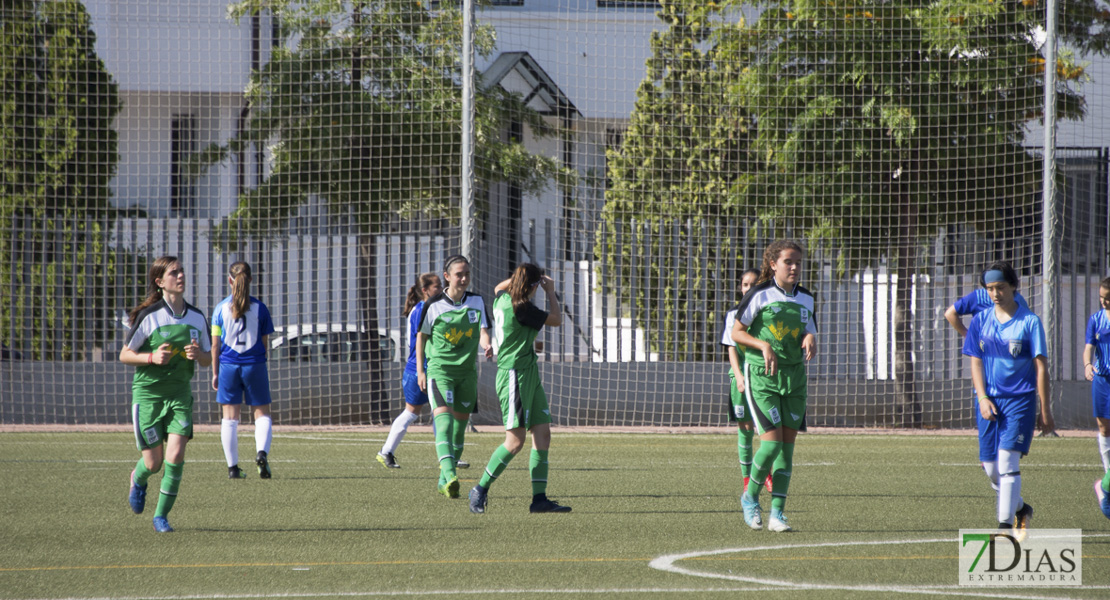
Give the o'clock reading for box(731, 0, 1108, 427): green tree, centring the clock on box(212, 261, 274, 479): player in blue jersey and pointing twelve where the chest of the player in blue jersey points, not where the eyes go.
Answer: The green tree is roughly at 2 o'clock from the player in blue jersey.

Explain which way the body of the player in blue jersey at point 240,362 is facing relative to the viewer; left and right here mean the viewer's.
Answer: facing away from the viewer

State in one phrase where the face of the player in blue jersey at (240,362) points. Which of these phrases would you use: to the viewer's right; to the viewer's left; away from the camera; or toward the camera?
away from the camera

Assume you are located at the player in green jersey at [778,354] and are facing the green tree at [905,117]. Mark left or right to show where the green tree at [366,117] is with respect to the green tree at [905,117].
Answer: left

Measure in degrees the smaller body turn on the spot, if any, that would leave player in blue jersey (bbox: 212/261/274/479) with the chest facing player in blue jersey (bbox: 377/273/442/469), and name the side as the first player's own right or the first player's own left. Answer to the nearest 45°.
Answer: approximately 90° to the first player's own right

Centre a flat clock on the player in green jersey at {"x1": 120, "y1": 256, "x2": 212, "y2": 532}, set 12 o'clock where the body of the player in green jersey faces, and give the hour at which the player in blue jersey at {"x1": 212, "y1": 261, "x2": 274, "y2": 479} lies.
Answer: The player in blue jersey is roughly at 8 o'clock from the player in green jersey.
